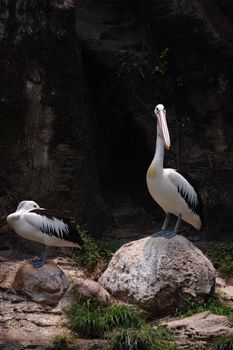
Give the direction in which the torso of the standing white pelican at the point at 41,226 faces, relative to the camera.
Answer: to the viewer's left

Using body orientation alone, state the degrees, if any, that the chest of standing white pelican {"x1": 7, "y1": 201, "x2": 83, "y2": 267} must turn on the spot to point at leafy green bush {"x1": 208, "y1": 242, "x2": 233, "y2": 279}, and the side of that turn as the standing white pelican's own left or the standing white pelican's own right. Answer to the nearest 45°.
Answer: approximately 135° to the standing white pelican's own right

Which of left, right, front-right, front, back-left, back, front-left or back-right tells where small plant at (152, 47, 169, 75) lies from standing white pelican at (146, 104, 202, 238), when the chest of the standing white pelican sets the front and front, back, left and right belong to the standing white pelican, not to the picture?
back-right

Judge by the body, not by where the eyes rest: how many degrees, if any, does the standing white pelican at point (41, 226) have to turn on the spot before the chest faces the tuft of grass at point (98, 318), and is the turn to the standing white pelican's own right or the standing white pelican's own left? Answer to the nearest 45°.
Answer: approximately 135° to the standing white pelican's own left

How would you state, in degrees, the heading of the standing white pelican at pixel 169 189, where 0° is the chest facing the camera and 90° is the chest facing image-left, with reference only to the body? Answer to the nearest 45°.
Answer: approximately 45°

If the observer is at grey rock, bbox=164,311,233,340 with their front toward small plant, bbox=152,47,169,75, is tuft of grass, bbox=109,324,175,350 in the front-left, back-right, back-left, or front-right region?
back-left

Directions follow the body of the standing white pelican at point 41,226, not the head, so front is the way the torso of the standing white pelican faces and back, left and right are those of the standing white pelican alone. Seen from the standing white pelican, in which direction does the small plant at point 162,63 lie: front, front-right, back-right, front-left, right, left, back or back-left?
back-right

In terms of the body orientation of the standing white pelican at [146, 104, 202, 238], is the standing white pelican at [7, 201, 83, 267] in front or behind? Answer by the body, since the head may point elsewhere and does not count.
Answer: in front

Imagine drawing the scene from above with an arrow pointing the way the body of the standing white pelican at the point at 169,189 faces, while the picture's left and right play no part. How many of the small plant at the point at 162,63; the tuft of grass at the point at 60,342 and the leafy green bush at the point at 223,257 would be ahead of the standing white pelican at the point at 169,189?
1
